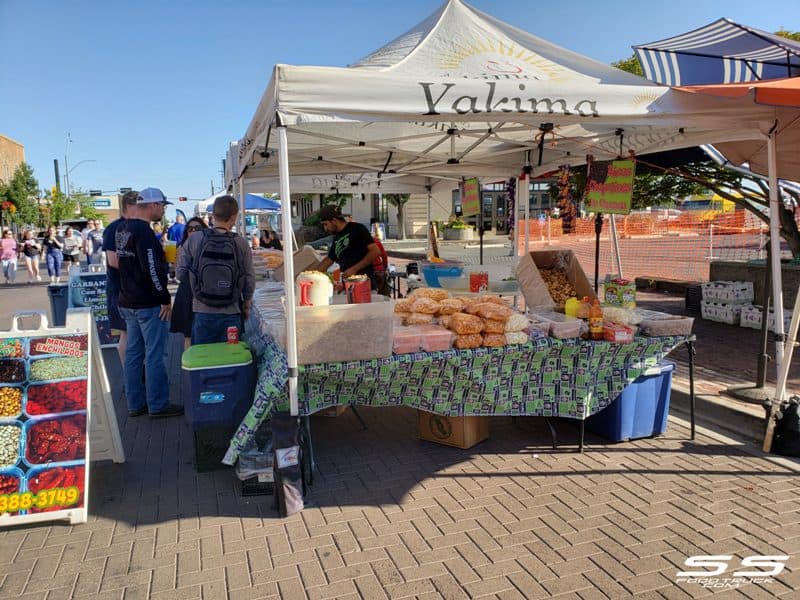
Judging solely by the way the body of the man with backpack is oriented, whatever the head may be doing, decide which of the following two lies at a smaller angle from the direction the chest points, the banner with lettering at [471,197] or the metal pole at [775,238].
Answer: the banner with lettering

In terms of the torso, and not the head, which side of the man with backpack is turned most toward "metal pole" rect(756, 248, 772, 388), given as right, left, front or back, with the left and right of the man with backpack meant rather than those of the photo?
right

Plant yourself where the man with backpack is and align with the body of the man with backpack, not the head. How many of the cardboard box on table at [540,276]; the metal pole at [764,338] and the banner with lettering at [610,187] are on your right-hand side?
3

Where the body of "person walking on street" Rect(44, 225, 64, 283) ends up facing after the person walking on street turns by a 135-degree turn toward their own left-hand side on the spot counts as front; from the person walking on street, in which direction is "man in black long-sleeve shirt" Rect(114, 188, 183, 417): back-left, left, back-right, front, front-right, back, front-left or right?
back-right

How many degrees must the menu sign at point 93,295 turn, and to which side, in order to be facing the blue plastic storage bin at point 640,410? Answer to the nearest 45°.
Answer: approximately 45° to its left

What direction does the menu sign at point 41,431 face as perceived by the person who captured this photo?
facing the viewer

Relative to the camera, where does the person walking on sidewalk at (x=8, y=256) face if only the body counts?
toward the camera

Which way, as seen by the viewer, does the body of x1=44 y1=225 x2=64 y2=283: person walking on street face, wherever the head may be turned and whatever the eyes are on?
toward the camera

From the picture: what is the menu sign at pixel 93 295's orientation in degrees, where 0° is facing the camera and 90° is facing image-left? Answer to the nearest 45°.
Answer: approximately 0°

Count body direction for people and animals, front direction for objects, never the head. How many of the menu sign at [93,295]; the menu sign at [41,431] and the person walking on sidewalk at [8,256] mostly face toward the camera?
3

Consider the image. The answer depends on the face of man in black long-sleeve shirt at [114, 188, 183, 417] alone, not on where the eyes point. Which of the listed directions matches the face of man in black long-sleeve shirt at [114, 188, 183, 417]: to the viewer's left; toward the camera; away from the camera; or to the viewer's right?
to the viewer's right
